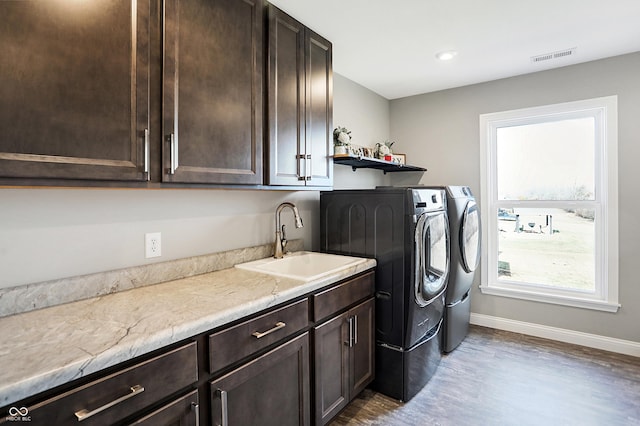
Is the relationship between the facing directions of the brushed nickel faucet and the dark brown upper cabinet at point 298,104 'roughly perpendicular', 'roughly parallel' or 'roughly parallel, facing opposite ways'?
roughly parallel

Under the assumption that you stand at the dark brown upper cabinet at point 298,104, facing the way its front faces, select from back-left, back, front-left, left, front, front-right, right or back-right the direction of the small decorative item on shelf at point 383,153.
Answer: left

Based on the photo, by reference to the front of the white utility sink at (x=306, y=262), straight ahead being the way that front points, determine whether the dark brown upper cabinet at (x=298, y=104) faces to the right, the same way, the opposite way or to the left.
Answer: the same way

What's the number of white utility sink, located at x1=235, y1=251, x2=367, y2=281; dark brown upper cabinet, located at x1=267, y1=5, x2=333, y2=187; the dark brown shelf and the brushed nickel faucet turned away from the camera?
0

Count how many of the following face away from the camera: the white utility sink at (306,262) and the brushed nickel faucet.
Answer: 0

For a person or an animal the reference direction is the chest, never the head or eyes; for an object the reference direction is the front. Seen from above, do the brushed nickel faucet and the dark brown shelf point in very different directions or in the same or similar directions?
same or similar directions

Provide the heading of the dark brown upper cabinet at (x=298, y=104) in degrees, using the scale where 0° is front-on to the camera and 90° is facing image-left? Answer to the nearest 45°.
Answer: approximately 315°

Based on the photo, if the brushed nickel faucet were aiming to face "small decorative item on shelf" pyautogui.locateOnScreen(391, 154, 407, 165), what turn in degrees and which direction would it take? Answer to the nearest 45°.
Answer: approximately 90° to its left

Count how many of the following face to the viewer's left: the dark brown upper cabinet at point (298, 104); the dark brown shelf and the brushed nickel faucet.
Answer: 0

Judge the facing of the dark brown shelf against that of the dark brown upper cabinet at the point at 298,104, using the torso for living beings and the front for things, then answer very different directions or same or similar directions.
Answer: same or similar directions

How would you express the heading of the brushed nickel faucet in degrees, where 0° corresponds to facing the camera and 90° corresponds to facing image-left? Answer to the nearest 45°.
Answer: approximately 315°

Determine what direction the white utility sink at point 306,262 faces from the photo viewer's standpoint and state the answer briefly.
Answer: facing the viewer and to the right of the viewer

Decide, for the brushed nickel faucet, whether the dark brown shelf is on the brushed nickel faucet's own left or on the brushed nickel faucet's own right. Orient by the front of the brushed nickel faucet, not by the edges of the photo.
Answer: on the brushed nickel faucet's own left

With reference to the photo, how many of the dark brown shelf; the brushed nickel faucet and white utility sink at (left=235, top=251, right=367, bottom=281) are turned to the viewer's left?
0

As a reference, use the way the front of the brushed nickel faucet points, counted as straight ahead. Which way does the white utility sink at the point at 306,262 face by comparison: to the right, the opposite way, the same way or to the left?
the same way

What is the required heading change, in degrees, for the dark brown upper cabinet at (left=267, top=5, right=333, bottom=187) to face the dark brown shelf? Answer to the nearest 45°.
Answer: approximately 90° to its left

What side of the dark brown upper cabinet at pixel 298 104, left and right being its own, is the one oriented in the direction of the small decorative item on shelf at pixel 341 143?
left
